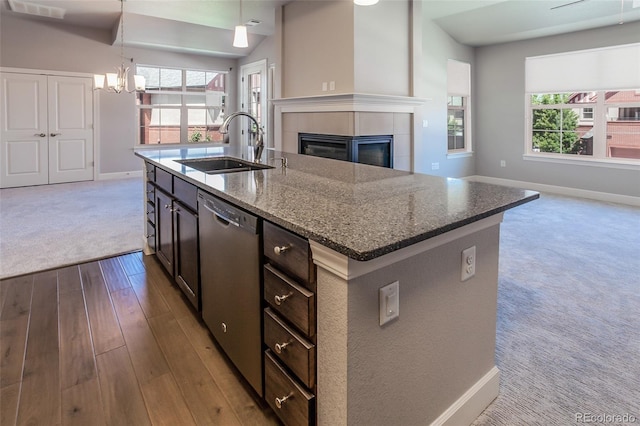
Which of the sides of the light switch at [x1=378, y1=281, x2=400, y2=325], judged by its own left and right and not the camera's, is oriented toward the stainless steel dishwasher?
back

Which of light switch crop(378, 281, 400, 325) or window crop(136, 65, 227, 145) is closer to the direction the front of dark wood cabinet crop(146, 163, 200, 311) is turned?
the light switch

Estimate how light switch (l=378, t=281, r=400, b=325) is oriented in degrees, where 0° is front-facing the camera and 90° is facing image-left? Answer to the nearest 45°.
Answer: approximately 315°

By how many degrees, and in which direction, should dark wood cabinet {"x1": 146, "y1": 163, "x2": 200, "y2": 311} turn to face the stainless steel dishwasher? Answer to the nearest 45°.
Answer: approximately 45° to its left

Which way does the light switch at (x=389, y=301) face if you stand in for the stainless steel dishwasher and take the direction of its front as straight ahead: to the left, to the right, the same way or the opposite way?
to the left

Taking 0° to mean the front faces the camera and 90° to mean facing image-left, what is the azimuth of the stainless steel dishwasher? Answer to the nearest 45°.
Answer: approximately 45°
